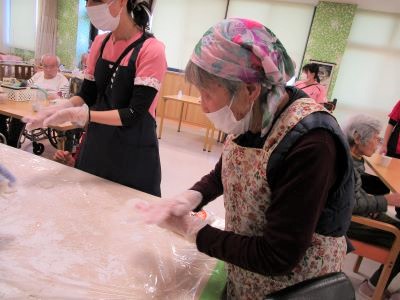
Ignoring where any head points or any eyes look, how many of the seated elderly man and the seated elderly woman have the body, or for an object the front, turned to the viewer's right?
1

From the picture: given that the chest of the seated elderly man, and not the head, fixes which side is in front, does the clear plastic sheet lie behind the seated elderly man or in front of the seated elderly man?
in front

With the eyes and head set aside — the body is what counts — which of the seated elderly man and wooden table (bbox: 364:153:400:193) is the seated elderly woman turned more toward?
the wooden table

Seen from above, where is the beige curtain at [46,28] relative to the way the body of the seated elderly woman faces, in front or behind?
behind

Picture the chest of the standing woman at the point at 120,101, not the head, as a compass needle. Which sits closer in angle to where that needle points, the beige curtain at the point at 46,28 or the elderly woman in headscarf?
the elderly woman in headscarf

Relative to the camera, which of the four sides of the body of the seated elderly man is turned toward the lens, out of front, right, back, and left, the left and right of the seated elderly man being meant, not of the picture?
front

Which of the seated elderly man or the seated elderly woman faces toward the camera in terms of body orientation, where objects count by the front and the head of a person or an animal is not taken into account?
the seated elderly man

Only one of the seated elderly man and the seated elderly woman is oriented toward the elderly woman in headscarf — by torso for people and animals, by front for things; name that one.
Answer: the seated elderly man

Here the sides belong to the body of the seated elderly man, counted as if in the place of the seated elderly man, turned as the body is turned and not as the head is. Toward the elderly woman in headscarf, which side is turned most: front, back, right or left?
front

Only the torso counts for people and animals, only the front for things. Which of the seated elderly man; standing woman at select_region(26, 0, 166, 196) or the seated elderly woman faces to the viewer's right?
the seated elderly woman

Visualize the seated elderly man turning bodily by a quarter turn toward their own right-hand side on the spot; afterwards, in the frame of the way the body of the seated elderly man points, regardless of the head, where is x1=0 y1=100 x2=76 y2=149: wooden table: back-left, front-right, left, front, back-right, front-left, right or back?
left

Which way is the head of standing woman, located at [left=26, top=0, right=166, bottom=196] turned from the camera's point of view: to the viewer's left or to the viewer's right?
to the viewer's left
